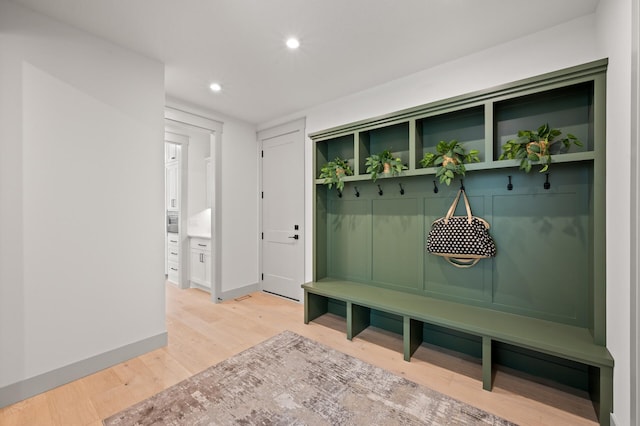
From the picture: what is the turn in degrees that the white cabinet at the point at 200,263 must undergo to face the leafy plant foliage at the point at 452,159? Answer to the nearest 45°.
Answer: approximately 90° to its left

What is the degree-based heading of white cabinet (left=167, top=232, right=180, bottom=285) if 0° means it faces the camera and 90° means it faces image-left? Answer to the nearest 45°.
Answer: approximately 45°

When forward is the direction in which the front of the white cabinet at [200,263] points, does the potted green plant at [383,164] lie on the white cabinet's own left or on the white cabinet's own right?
on the white cabinet's own left

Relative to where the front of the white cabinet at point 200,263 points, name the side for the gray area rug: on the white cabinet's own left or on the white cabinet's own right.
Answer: on the white cabinet's own left

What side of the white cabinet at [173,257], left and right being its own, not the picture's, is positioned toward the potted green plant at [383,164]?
left

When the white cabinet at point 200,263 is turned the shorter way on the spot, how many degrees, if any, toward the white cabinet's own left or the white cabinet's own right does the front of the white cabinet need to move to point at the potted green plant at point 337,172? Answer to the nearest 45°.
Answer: approximately 90° to the white cabinet's own left

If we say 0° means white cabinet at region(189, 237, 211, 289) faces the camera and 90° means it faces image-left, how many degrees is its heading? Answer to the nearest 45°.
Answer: approximately 45°

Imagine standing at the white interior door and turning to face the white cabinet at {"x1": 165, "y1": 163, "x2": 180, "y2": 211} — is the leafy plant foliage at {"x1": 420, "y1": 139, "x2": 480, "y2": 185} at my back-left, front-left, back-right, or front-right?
back-left
